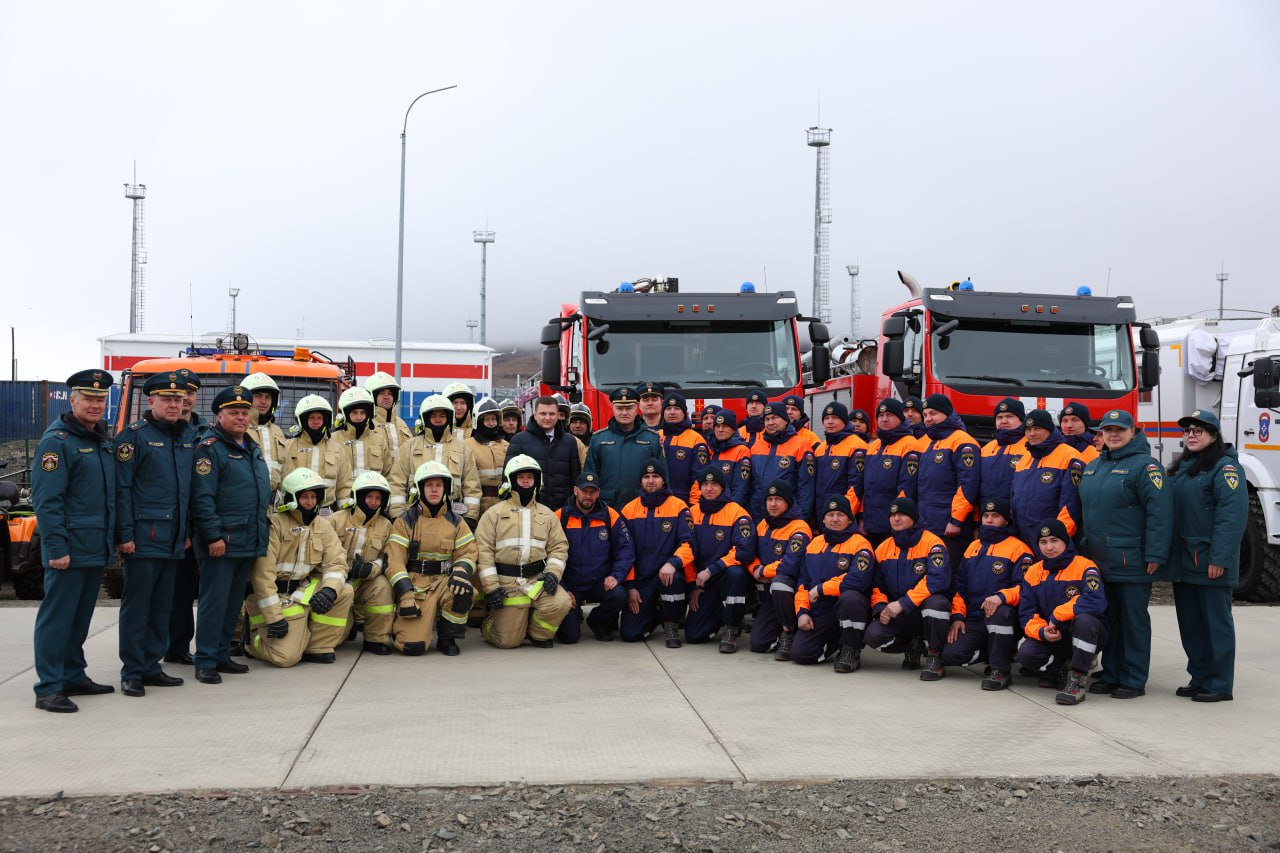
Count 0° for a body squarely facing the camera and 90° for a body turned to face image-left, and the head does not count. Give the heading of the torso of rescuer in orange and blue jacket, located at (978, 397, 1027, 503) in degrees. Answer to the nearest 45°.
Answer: approximately 45°

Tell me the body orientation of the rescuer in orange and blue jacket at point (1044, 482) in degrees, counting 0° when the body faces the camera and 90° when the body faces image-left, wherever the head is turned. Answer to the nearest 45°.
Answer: approximately 45°

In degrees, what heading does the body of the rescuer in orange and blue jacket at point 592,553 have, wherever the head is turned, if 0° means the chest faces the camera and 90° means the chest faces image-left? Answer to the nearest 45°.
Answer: approximately 0°

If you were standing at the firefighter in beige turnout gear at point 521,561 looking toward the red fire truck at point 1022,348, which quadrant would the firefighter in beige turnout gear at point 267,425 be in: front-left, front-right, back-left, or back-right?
back-left

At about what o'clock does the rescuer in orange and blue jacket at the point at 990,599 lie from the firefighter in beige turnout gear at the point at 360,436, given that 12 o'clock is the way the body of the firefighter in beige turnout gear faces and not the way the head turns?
The rescuer in orange and blue jacket is roughly at 10 o'clock from the firefighter in beige turnout gear.

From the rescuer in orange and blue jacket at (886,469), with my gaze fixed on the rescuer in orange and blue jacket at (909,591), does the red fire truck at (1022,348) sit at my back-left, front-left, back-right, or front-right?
back-left

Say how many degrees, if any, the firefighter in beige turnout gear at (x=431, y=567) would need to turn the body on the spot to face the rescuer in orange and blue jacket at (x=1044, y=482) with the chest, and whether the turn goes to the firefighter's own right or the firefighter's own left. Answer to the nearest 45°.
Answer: approximately 90° to the firefighter's own left

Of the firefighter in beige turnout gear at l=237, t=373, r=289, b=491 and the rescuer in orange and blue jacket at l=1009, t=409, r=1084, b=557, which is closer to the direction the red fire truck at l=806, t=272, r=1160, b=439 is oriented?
the rescuer in orange and blue jacket

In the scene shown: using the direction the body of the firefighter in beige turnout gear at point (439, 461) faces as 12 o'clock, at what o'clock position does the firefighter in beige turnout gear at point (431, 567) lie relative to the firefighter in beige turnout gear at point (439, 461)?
the firefighter in beige turnout gear at point (431, 567) is roughly at 12 o'clock from the firefighter in beige turnout gear at point (439, 461).

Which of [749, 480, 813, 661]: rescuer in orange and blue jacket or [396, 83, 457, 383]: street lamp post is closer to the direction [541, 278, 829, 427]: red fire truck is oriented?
the rescuer in orange and blue jacket
